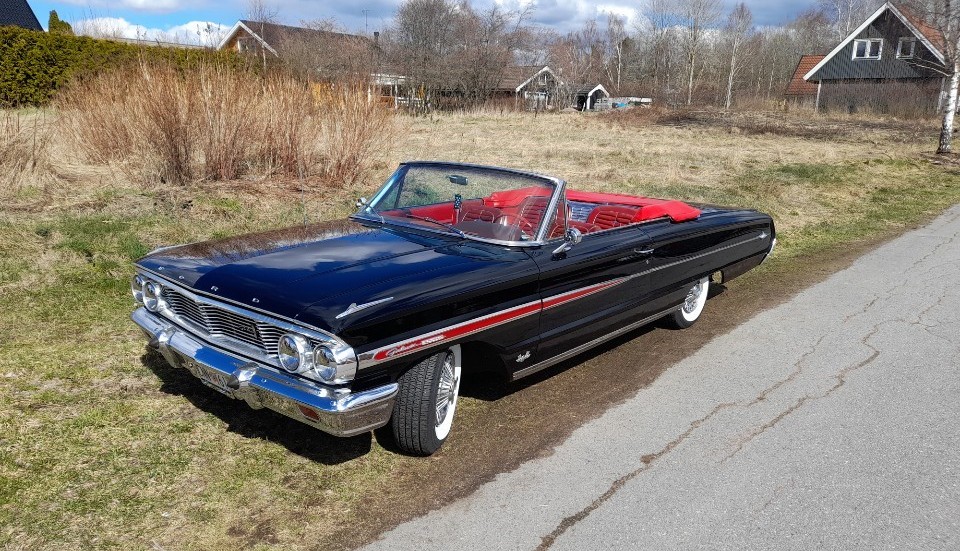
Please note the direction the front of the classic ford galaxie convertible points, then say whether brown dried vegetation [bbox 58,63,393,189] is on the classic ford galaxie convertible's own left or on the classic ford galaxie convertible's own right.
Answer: on the classic ford galaxie convertible's own right

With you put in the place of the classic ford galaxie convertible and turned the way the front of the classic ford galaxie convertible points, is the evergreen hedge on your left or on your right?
on your right

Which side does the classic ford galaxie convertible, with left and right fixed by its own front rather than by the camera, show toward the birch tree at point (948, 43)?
back

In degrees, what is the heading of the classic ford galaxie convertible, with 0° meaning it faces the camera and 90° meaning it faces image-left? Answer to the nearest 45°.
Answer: approximately 45°

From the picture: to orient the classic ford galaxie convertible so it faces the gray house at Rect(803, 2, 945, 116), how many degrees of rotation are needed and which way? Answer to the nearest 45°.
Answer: approximately 180°

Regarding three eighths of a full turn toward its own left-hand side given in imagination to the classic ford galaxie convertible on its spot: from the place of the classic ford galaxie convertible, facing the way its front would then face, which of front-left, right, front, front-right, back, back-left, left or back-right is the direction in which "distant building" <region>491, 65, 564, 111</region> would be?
left

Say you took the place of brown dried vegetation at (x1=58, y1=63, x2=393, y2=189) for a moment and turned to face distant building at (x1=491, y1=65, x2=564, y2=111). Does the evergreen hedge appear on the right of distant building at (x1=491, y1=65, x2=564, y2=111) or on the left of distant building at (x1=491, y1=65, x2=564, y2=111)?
left

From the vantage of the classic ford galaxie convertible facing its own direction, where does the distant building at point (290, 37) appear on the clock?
The distant building is roughly at 4 o'clock from the classic ford galaxie convertible.

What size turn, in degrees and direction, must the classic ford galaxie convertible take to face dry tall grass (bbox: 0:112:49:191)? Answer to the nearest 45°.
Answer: approximately 90° to its right

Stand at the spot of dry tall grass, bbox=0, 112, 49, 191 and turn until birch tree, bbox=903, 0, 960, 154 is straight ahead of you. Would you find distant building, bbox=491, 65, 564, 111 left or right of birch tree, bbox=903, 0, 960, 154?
left
